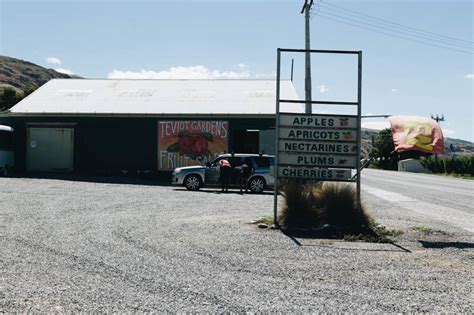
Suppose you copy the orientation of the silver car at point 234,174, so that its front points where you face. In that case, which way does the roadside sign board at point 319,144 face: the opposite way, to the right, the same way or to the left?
to the left

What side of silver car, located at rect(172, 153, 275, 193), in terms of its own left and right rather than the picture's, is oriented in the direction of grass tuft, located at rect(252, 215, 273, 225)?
left

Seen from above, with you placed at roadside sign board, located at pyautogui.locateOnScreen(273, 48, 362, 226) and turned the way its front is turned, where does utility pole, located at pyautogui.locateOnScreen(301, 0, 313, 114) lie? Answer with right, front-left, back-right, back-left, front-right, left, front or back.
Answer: back

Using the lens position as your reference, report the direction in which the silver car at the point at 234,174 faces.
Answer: facing to the left of the viewer

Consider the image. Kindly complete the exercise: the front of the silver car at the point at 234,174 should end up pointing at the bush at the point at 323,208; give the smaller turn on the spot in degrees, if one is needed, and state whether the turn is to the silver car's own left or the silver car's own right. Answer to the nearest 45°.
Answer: approximately 90° to the silver car's own left

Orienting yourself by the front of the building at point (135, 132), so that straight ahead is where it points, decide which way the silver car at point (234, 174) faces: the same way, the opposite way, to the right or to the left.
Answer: to the right

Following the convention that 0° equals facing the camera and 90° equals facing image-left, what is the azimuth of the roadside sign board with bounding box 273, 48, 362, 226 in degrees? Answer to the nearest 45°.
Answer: approximately 0°
